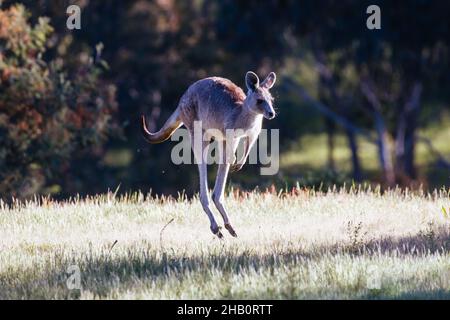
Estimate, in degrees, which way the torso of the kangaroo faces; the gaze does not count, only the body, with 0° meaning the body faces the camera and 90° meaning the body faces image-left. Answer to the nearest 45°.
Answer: approximately 315°

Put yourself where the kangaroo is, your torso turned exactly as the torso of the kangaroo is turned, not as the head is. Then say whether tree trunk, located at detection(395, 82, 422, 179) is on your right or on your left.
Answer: on your left

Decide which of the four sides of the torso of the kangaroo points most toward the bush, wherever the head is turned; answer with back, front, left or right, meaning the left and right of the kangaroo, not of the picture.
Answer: back
